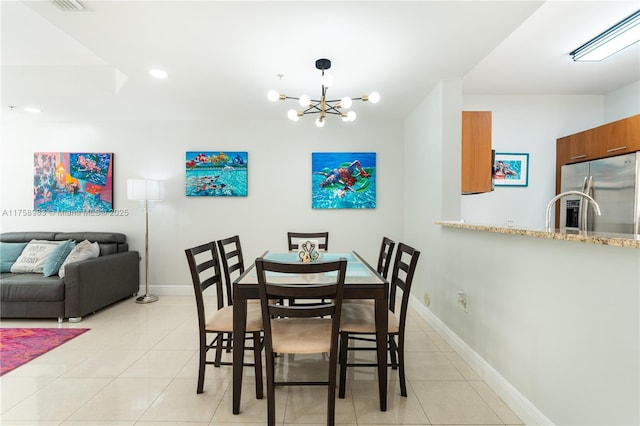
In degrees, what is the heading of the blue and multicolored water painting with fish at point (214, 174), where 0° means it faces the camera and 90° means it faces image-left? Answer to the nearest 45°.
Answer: approximately 0°

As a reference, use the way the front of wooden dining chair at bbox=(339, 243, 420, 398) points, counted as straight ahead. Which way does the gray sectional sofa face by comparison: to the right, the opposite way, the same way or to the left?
to the left

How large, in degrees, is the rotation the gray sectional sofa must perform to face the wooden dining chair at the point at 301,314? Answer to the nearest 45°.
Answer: approximately 45° to its left

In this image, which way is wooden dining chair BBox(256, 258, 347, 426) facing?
away from the camera

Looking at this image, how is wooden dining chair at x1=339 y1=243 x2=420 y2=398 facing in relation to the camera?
to the viewer's left

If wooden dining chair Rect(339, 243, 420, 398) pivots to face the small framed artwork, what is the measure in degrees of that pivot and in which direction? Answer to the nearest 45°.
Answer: approximately 135° to its right

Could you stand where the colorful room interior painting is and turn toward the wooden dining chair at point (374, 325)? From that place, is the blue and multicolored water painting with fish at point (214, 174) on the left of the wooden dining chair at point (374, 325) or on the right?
left

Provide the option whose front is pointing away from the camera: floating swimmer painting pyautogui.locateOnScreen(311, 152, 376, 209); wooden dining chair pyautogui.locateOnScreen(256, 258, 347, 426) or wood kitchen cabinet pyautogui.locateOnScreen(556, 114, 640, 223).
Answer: the wooden dining chair

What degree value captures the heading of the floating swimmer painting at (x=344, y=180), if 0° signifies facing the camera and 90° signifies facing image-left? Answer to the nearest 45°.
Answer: approximately 0°
